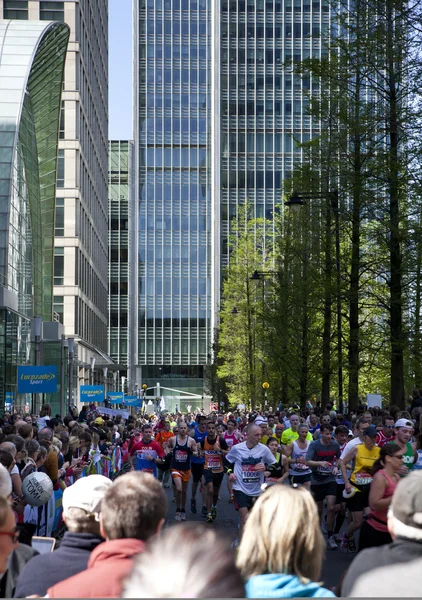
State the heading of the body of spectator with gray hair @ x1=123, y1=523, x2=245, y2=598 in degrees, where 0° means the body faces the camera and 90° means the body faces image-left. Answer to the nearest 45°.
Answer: approximately 180°

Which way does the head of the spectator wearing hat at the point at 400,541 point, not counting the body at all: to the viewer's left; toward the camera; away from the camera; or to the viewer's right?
away from the camera

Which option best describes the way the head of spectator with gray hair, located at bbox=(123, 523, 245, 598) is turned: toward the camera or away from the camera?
away from the camera

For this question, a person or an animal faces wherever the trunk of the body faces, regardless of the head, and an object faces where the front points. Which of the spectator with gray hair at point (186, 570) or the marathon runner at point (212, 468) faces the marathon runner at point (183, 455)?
the spectator with gray hair

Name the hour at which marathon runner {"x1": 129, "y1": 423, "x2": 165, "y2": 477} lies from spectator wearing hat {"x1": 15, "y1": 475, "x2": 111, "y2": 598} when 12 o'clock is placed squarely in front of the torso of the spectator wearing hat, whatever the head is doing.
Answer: The marathon runner is roughly at 12 o'clock from the spectator wearing hat.

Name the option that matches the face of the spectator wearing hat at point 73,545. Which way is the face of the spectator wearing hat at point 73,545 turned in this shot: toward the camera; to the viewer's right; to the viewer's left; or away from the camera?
away from the camera

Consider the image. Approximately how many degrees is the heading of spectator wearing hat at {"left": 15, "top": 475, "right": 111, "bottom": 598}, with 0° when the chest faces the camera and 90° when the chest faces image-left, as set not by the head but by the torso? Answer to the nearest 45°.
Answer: approximately 180°

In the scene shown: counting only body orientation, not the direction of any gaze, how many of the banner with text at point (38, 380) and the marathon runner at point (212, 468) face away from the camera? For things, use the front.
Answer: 0

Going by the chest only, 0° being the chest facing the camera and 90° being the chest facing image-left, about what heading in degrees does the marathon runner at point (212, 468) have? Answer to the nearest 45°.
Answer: approximately 0°

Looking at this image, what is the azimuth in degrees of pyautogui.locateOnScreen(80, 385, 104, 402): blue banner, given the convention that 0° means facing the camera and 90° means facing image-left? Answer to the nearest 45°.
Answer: approximately 0°
